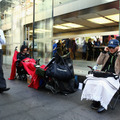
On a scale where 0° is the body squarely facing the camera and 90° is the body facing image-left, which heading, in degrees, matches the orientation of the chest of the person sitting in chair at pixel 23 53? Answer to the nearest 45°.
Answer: approximately 315°

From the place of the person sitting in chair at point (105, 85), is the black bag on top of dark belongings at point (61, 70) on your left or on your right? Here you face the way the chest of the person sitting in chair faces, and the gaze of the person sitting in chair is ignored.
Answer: on your right

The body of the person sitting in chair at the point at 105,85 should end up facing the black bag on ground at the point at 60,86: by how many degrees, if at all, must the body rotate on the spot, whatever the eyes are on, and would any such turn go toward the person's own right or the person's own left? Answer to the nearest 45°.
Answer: approximately 90° to the person's own right

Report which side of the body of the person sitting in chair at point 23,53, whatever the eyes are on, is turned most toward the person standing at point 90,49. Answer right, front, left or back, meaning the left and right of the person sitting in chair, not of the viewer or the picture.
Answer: left

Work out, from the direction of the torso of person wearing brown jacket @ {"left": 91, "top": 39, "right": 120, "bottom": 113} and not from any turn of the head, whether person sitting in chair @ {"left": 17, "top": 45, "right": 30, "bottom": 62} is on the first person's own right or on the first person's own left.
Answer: on the first person's own right

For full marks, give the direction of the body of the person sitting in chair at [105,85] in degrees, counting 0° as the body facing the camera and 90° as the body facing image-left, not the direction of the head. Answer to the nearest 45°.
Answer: approximately 45°

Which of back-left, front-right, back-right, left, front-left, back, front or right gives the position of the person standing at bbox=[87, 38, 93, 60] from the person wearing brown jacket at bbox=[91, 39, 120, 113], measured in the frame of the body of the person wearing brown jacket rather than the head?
back-right
